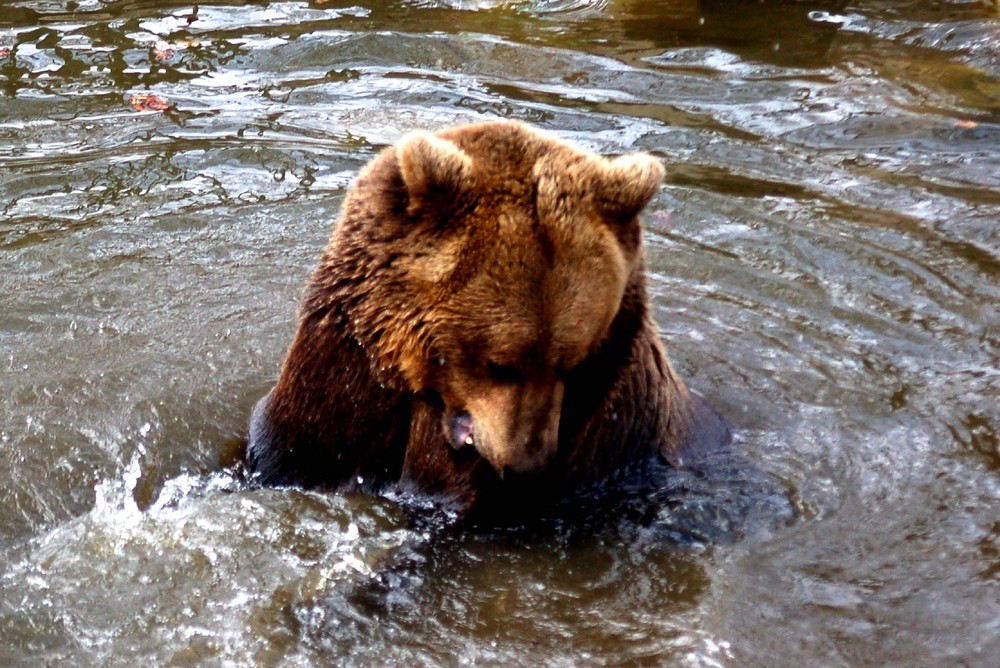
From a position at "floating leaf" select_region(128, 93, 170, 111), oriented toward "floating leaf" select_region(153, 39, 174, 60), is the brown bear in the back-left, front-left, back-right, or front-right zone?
back-right

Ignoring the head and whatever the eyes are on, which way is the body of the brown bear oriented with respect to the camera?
toward the camera

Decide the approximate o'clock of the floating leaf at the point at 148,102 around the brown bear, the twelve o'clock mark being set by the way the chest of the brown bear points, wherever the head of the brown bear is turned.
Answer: The floating leaf is roughly at 5 o'clock from the brown bear.

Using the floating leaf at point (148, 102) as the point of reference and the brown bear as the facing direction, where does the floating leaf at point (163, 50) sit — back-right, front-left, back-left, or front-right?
back-left

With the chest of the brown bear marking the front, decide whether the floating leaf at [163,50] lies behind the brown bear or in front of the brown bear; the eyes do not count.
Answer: behind
